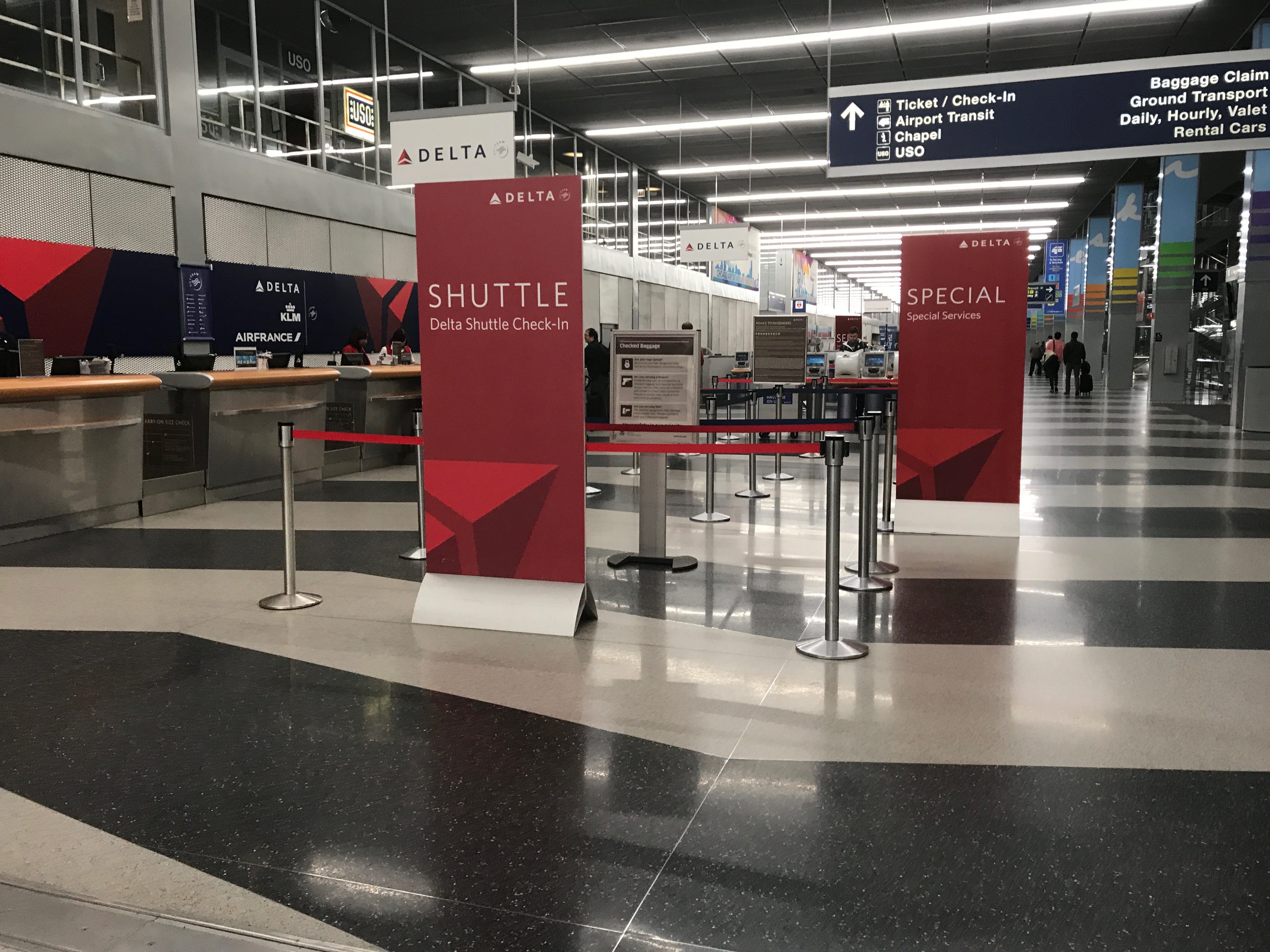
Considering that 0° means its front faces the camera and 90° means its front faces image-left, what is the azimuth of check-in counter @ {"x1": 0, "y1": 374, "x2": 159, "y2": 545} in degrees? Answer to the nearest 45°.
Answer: approximately 315°

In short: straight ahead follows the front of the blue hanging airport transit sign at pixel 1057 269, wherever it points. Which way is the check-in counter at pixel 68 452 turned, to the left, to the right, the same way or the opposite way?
to the left

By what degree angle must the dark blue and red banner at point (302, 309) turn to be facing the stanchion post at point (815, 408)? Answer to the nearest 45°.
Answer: approximately 45° to its left

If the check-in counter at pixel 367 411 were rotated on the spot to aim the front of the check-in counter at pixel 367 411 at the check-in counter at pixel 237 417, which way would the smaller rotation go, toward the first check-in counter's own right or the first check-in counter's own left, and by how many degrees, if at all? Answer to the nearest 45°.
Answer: approximately 90° to the first check-in counter's own right

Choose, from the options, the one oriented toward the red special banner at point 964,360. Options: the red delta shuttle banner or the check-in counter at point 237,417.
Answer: the check-in counter

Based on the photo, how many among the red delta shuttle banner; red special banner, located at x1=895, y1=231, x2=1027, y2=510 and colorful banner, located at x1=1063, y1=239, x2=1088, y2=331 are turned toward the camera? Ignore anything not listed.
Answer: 3

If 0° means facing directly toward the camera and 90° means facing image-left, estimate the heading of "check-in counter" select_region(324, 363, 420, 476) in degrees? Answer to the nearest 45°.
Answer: approximately 315°

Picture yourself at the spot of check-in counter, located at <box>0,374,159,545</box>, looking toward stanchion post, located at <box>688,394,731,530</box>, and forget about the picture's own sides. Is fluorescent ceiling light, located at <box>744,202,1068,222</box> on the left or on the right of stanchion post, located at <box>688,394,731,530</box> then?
left

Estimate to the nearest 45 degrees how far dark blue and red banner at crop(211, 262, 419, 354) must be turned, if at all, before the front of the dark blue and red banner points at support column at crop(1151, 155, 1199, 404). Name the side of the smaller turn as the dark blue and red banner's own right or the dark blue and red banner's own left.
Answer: approximately 45° to the dark blue and red banner's own left

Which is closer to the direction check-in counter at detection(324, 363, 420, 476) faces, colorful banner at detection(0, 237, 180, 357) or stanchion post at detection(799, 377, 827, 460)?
the stanchion post

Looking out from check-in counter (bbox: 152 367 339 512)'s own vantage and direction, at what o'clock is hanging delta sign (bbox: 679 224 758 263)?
The hanging delta sign is roughly at 9 o'clock from the check-in counter.

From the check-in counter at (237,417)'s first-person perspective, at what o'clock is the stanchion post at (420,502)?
The stanchion post is roughly at 1 o'clock from the check-in counter.

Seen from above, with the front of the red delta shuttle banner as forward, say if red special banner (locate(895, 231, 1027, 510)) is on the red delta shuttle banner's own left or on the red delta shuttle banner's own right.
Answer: on the red delta shuttle banner's own left

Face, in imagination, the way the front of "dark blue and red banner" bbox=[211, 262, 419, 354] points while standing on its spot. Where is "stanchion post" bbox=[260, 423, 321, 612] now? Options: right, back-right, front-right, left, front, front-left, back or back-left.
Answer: front-right

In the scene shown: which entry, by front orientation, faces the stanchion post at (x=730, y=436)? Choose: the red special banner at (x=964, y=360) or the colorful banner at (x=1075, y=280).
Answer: the colorful banner

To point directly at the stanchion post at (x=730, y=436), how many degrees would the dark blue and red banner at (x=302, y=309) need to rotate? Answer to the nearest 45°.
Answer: approximately 45° to its left

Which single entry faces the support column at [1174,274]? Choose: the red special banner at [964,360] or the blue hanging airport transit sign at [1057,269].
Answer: the blue hanging airport transit sign
